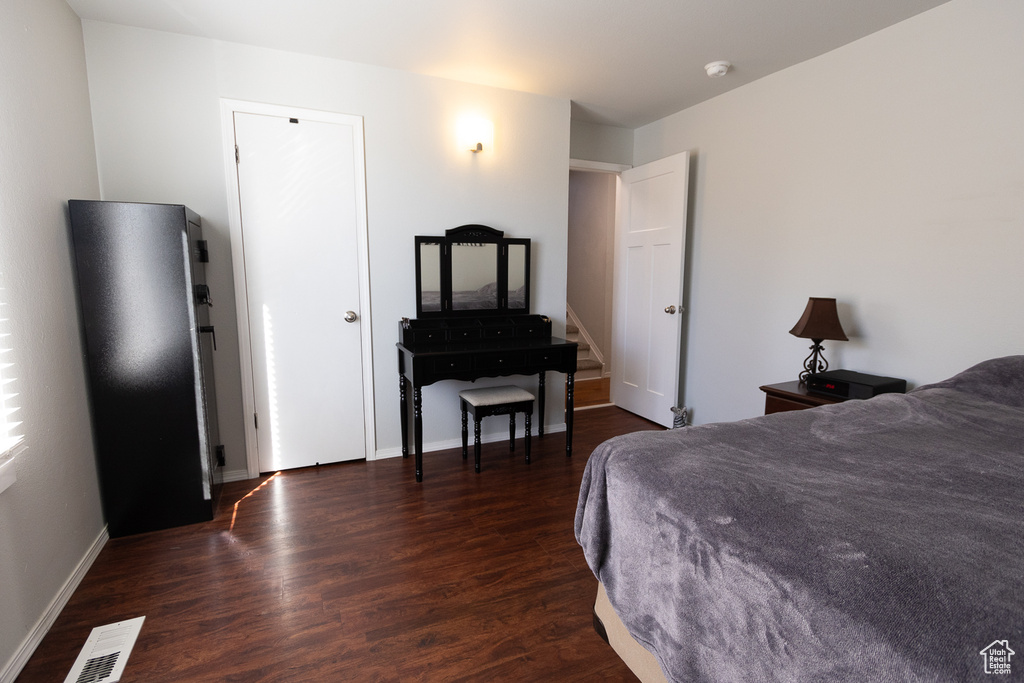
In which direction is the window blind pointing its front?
to the viewer's right

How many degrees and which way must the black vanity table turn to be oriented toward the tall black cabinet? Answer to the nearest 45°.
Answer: approximately 90° to its right

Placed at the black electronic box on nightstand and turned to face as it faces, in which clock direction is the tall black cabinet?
The tall black cabinet is roughly at 12 o'clock from the black electronic box on nightstand.

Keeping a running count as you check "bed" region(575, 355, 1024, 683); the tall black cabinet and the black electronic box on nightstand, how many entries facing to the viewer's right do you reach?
1

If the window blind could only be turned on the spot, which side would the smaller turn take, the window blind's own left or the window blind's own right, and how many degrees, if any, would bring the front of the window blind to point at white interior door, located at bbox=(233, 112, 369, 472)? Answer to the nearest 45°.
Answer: approximately 45° to the window blind's own left

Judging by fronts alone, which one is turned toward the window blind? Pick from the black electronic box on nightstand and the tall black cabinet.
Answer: the black electronic box on nightstand

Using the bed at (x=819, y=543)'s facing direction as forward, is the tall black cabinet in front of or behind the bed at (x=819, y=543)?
in front

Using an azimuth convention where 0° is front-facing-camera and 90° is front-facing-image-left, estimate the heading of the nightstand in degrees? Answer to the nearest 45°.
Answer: approximately 45°

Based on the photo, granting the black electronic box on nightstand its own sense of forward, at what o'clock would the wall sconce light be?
The wall sconce light is roughly at 1 o'clock from the black electronic box on nightstand.

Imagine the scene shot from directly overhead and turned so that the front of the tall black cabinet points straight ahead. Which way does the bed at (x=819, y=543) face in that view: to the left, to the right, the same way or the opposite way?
the opposite way

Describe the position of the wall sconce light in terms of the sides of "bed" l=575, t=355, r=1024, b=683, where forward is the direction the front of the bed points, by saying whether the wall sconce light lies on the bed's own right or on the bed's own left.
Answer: on the bed's own right

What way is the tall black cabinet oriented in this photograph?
to the viewer's right

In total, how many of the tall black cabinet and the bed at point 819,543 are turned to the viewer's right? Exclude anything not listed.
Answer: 1

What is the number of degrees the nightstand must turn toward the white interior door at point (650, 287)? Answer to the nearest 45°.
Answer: approximately 90° to its right

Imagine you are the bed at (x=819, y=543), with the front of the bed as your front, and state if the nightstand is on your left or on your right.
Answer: on your right

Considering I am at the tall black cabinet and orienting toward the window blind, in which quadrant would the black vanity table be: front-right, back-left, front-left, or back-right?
back-left
